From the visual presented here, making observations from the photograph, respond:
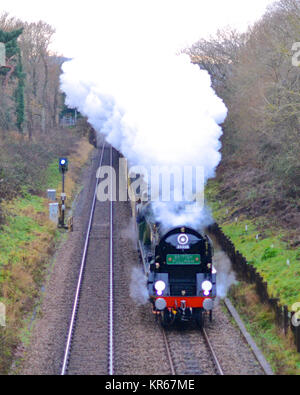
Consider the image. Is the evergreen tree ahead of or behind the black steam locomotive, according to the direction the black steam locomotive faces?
behind

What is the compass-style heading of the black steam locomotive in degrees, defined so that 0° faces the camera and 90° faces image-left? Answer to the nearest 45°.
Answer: approximately 0°
